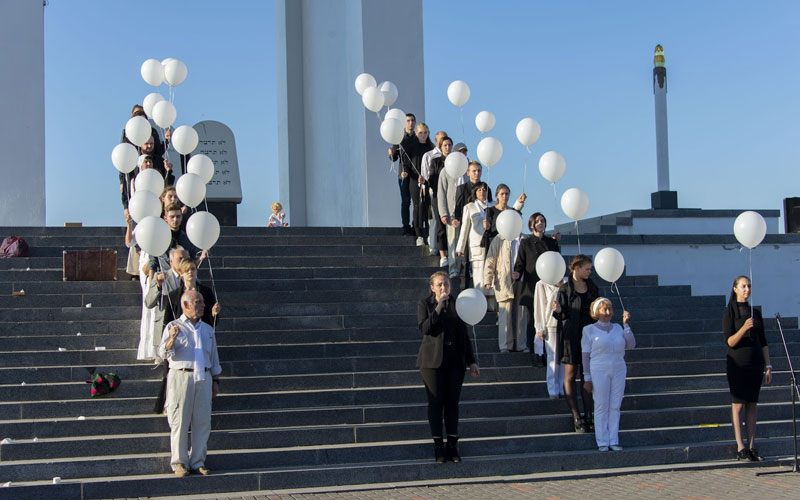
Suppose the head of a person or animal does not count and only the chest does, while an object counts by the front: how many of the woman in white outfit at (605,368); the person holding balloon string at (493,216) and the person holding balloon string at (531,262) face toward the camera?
3

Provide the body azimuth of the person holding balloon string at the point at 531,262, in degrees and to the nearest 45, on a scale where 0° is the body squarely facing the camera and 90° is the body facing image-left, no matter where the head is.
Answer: approximately 0°

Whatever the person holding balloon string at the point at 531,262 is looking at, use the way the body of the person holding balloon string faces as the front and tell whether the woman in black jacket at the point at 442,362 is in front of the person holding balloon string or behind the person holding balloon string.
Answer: in front

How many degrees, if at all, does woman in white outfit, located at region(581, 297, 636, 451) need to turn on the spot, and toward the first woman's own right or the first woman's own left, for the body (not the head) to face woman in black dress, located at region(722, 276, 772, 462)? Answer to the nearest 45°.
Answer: approximately 90° to the first woman's own left

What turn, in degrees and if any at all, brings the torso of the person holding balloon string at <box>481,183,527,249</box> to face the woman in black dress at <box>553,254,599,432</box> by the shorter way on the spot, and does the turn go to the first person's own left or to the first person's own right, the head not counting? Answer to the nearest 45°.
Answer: approximately 45° to the first person's own left

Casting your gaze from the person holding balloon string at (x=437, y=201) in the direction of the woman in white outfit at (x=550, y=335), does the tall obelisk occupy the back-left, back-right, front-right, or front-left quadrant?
back-left

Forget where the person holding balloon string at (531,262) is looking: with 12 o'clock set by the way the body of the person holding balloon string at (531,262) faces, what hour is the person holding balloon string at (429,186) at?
the person holding balloon string at (429,186) is roughly at 5 o'clock from the person holding balloon string at (531,262).

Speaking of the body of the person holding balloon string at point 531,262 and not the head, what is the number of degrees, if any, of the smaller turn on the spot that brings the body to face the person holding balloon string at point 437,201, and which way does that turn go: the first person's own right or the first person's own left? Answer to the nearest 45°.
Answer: approximately 135° to the first person's own right
